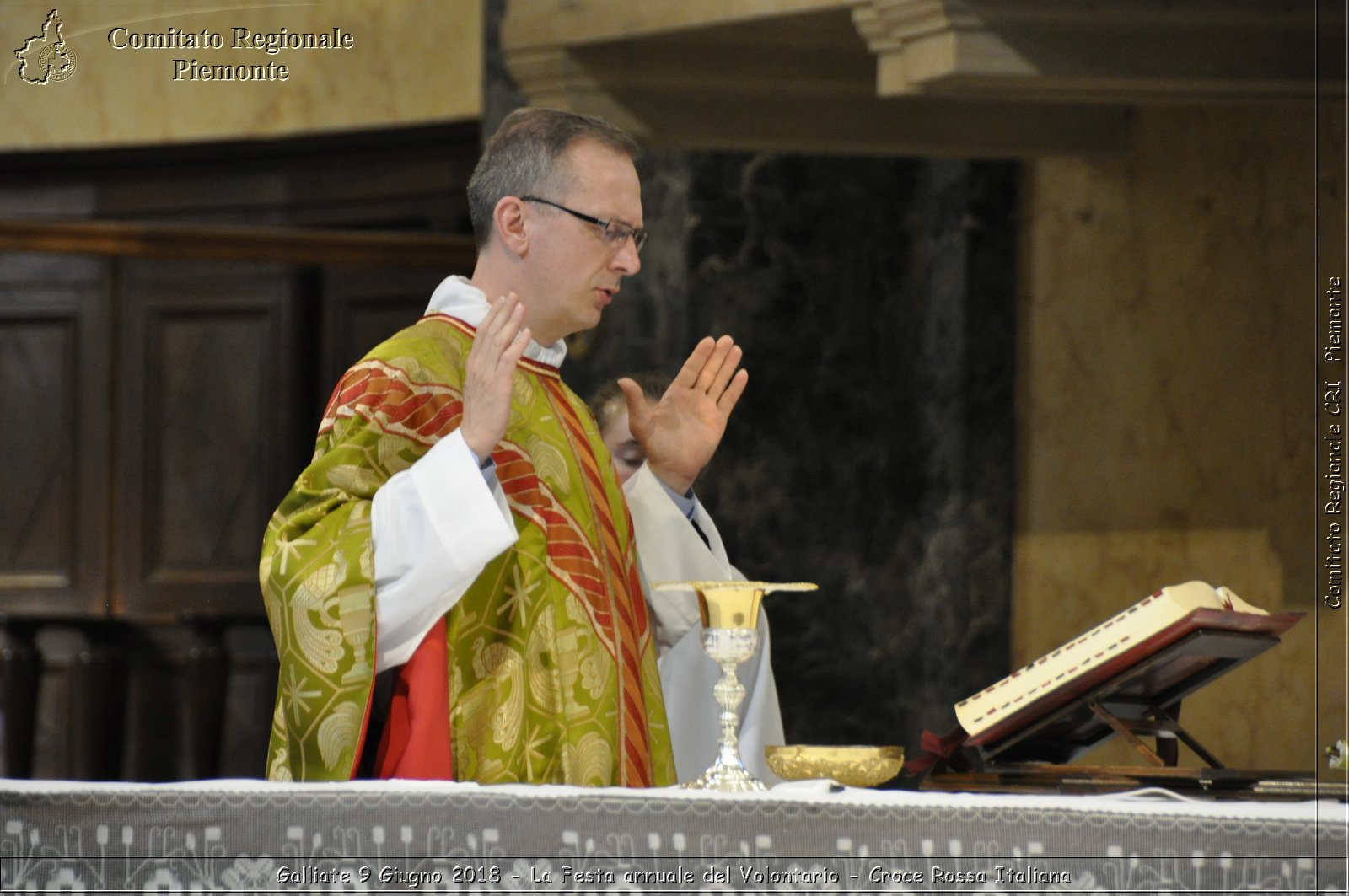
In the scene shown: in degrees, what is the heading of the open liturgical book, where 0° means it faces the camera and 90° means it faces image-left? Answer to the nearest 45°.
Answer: approximately 90°

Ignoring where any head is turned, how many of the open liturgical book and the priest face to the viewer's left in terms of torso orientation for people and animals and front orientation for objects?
1

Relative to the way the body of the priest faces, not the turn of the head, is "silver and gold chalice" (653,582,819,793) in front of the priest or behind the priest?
in front

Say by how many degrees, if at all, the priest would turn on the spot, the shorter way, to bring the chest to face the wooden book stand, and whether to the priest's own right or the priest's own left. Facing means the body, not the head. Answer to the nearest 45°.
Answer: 0° — they already face it

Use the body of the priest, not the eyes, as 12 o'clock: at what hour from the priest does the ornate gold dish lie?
The ornate gold dish is roughly at 12 o'clock from the priest.

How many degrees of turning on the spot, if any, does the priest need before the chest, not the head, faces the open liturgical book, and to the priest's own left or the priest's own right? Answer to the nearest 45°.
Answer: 0° — they already face it

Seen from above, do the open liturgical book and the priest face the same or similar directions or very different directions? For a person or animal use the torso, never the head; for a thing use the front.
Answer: very different directions

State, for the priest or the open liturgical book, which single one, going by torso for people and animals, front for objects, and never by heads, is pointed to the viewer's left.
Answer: the open liturgical book

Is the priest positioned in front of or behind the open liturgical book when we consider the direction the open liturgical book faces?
in front

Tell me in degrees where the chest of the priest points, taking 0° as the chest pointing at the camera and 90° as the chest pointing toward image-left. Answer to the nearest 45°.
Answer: approximately 315°

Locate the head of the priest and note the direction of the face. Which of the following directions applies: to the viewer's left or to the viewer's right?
to the viewer's right
